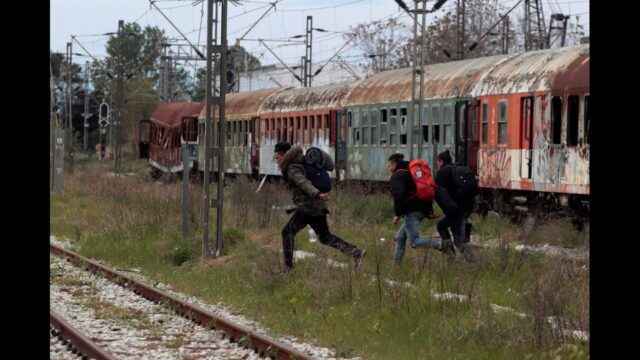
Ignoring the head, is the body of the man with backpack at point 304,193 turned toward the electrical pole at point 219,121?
no

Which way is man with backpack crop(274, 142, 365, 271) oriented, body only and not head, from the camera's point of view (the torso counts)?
to the viewer's left

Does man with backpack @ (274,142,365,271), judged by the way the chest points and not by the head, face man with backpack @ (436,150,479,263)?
no

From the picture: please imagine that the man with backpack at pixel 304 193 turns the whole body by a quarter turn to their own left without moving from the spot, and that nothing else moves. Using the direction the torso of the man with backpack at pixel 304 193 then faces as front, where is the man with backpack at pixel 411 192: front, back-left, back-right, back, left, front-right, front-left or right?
left

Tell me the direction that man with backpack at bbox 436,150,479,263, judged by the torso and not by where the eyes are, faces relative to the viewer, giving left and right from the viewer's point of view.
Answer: facing away from the viewer and to the left of the viewer

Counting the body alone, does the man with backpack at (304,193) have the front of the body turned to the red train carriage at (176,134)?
no

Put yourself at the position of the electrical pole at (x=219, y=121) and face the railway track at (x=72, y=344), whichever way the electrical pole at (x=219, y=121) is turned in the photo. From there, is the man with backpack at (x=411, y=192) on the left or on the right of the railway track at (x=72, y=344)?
left
